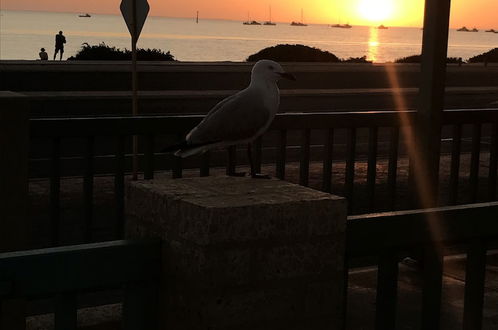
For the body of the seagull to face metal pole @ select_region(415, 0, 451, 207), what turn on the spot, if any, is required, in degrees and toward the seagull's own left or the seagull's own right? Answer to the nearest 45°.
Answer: approximately 45° to the seagull's own left

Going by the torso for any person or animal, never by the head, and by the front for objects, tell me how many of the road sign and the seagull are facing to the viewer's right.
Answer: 1

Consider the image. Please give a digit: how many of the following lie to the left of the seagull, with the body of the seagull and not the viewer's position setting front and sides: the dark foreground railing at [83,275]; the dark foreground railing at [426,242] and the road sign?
1

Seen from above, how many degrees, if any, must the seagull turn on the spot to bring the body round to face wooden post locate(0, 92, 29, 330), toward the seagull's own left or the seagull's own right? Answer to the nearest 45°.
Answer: approximately 180°

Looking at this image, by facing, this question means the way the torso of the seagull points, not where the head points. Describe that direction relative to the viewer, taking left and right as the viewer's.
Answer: facing to the right of the viewer

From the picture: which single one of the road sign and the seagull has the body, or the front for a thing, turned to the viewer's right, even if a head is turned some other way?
the seagull
